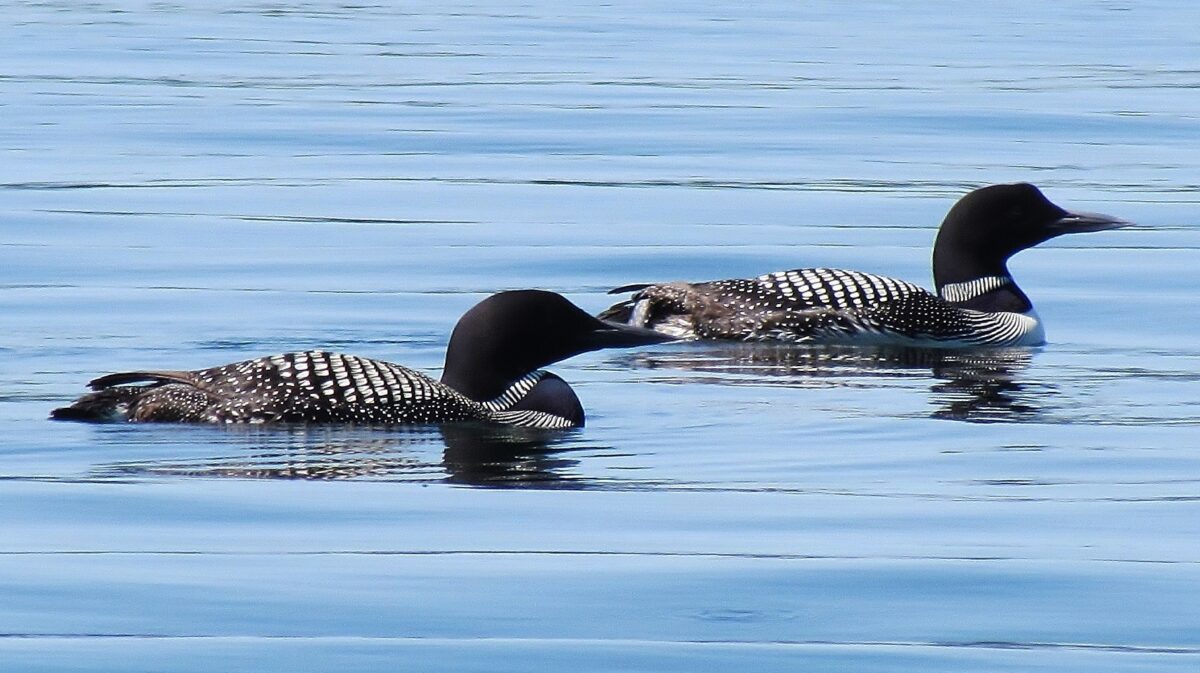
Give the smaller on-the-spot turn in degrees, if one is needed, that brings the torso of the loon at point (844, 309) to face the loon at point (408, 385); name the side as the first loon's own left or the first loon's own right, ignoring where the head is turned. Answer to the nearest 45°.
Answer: approximately 135° to the first loon's own right

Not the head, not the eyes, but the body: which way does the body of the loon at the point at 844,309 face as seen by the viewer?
to the viewer's right

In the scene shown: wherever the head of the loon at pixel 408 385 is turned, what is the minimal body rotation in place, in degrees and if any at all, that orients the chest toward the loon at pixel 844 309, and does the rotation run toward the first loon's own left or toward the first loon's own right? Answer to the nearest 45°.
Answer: approximately 45° to the first loon's own left

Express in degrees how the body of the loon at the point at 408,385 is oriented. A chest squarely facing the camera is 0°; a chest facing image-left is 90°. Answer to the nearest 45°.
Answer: approximately 270°

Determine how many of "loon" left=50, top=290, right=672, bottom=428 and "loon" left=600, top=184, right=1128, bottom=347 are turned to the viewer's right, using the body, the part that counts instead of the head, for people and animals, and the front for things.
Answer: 2
